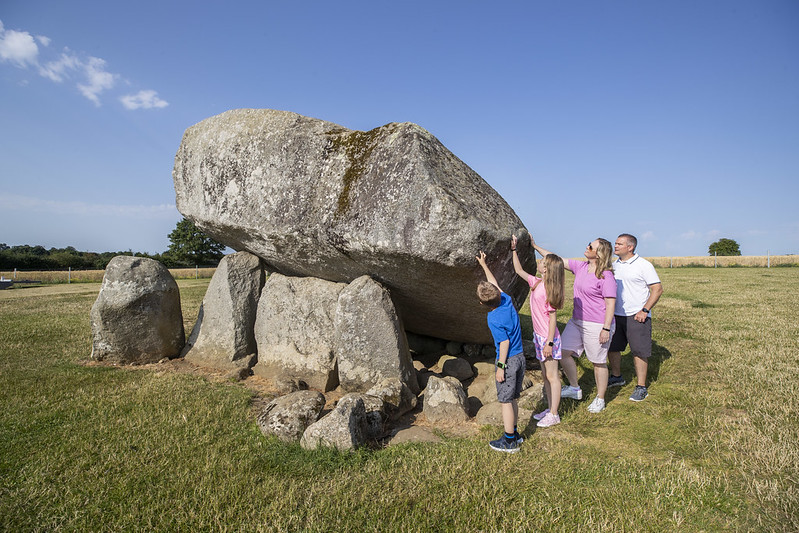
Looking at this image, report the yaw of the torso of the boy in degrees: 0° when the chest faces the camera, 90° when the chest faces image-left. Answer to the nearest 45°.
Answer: approximately 90°

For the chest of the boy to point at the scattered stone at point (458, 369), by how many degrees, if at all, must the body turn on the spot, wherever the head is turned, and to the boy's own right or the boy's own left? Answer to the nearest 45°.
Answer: approximately 90° to the boy's own right

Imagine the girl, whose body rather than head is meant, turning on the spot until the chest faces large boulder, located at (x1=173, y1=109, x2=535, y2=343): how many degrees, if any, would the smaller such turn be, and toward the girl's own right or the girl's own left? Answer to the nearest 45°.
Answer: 0° — they already face it

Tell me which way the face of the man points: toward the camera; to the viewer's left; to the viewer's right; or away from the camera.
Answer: to the viewer's left

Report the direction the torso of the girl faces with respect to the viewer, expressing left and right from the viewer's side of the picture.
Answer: facing to the left of the viewer

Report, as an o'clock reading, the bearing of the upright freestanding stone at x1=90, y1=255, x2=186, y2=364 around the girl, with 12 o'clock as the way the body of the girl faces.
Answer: The upright freestanding stone is roughly at 12 o'clock from the girl.

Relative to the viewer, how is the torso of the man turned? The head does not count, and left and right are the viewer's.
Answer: facing the viewer and to the left of the viewer

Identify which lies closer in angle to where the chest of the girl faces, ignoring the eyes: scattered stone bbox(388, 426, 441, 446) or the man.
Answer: the scattered stone

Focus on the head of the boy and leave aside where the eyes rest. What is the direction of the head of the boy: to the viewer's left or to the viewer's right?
to the viewer's left

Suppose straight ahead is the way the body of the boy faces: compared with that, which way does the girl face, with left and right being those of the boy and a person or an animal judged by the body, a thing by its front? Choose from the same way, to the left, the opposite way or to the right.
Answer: the same way

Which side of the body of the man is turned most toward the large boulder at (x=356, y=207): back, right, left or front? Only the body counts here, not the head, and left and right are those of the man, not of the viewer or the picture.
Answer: front

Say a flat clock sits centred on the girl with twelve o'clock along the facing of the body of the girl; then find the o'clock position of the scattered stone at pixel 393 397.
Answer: The scattered stone is roughly at 12 o'clock from the girl.

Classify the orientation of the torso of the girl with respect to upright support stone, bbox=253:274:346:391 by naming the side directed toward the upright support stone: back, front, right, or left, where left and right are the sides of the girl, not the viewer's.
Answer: front
